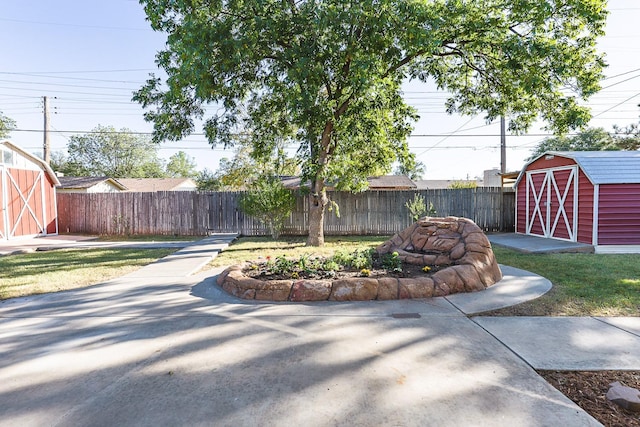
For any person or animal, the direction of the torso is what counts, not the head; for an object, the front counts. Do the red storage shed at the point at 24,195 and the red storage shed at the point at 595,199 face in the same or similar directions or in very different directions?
very different directions

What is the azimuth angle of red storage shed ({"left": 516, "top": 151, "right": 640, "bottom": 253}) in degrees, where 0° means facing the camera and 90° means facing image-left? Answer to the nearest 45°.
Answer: approximately 45°

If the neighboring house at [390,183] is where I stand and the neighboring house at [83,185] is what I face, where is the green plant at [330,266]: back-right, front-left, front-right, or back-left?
front-left

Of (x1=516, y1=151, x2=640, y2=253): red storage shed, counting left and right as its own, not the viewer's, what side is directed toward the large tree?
front

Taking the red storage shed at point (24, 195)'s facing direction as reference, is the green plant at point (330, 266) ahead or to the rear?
ahead

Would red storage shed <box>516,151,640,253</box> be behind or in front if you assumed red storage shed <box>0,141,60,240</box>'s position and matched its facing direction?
in front

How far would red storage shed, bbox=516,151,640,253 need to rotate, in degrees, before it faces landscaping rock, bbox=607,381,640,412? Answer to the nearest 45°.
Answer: approximately 45° to its left

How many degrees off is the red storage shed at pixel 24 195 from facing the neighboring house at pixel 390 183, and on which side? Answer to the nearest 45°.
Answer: approximately 45° to its left

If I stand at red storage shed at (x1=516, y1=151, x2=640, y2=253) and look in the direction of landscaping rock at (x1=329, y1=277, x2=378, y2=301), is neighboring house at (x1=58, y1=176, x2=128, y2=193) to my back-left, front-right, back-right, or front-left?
front-right

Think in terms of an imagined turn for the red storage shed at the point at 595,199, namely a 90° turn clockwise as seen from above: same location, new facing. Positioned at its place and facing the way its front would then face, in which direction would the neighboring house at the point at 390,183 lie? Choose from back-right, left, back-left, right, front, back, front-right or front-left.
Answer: front

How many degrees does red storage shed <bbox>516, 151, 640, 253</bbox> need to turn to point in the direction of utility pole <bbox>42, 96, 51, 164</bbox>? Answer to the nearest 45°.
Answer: approximately 45° to its right

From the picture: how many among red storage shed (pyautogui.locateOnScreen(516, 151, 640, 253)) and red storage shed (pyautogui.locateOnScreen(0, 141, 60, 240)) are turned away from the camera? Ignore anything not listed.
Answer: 0

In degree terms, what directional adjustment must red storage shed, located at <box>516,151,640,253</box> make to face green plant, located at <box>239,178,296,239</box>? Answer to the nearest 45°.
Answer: approximately 45° to its right

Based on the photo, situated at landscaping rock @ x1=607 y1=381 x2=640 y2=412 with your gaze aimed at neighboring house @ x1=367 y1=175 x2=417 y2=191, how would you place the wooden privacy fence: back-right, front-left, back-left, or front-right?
front-left

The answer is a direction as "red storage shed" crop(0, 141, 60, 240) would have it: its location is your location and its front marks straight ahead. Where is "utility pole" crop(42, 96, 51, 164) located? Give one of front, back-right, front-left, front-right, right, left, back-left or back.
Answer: back-left

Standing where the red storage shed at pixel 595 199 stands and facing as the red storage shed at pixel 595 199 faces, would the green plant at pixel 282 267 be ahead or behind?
ahead
